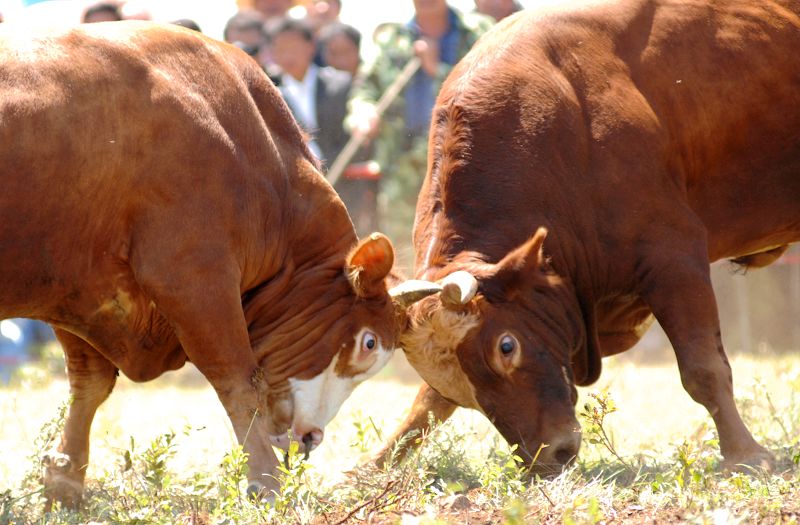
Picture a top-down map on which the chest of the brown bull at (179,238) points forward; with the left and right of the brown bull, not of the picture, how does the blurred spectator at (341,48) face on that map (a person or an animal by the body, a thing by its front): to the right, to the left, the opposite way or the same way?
to the right

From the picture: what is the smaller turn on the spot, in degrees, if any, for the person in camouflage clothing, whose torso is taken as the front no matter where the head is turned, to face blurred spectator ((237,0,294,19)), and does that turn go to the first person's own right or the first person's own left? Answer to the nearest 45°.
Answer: approximately 135° to the first person's own right

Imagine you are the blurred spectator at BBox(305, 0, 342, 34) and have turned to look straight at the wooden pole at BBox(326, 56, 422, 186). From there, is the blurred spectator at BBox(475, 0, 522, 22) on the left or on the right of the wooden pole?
left

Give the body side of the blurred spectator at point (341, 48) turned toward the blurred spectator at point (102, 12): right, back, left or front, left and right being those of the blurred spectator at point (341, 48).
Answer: right

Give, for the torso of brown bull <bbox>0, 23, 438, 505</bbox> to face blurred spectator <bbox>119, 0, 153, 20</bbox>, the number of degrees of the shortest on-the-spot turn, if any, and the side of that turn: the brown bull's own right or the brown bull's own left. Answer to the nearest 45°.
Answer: approximately 90° to the brown bull's own left

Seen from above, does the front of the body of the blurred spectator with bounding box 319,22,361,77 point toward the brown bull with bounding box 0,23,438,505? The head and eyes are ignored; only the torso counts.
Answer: yes

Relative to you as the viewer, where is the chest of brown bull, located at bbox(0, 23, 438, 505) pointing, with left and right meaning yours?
facing to the right of the viewer

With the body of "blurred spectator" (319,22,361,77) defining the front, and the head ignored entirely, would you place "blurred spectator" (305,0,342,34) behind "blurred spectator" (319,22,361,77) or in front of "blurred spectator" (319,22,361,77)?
behind

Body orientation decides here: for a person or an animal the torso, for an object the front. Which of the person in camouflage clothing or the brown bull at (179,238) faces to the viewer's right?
the brown bull

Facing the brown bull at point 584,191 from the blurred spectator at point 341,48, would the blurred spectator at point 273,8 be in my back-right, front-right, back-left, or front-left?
back-right

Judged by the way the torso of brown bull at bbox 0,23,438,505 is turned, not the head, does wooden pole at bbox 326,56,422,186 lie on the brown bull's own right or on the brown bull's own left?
on the brown bull's own left

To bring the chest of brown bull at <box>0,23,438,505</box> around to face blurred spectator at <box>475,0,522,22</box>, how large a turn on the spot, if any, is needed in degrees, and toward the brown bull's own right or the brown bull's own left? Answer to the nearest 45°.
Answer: approximately 45° to the brown bull's own left
